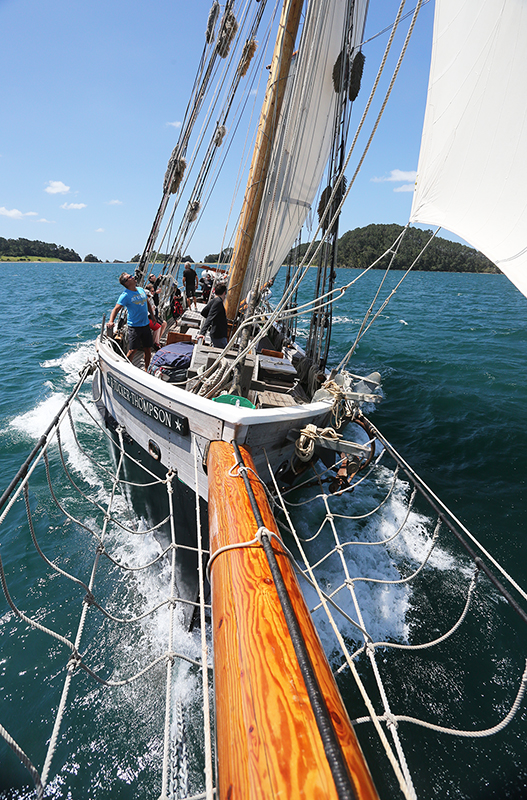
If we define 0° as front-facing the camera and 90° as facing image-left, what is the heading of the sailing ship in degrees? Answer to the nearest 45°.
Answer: approximately 0°
